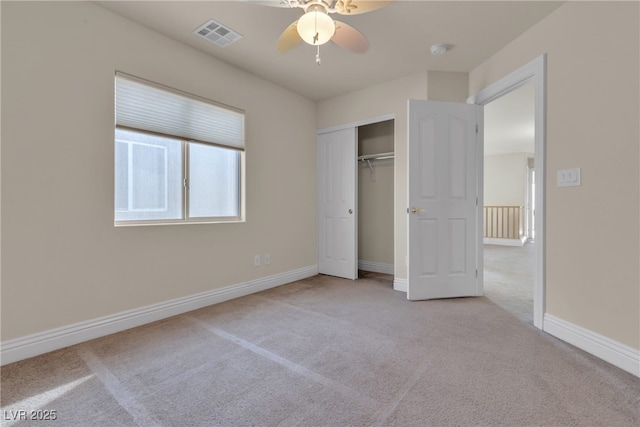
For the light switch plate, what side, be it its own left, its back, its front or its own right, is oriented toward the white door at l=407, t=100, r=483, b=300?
right

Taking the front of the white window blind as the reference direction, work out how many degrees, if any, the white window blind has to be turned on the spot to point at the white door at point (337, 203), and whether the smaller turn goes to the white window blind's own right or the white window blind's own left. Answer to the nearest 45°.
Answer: approximately 45° to the white window blind's own left

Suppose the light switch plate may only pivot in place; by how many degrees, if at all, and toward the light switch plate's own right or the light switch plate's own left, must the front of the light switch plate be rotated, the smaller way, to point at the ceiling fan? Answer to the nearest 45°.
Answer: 0° — it already faces it

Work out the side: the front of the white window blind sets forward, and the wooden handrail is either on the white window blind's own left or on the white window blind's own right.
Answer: on the white window blind's own left

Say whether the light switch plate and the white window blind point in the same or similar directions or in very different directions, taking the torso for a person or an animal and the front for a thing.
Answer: very different directions

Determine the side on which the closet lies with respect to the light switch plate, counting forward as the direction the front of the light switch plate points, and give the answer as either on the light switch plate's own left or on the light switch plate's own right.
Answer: on the light switch plate's own right

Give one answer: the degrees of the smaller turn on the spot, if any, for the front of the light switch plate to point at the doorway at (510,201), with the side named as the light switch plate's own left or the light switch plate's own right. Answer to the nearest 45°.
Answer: approximately 135° to the light switch plate's own right

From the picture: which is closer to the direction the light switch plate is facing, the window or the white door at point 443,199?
the window

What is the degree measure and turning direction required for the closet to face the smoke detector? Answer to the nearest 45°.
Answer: approximately 45° to its left

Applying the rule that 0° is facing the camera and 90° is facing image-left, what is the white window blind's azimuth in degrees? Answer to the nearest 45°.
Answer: approximately 315°
